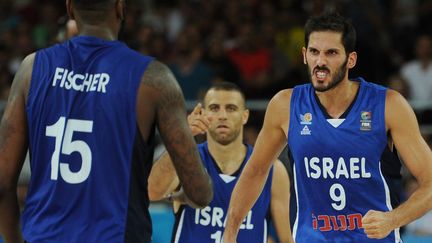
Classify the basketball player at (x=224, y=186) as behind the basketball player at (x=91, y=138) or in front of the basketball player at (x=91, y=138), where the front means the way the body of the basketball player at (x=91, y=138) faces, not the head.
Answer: in front

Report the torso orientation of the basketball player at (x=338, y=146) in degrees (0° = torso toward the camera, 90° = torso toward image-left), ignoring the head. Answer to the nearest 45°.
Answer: approximately 0°

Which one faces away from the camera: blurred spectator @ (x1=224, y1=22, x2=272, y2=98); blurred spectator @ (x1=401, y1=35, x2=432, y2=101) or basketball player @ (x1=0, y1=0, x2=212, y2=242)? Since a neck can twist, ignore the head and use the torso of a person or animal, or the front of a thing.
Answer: the basketball player

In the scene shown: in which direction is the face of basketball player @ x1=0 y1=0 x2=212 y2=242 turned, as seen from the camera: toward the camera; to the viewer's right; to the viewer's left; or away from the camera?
away from the camera

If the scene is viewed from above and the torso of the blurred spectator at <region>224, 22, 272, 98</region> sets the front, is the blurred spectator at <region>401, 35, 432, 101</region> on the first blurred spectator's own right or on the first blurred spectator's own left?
on the first blurred spectator's own left

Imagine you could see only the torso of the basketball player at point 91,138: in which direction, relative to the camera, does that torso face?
away from the camera

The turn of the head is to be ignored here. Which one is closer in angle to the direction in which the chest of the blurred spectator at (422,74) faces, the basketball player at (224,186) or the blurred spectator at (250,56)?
the basketball player

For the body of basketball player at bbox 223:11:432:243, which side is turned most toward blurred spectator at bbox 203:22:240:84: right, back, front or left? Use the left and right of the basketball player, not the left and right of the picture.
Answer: back

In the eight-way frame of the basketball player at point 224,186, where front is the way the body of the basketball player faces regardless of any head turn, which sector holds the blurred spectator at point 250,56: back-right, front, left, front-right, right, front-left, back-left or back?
back

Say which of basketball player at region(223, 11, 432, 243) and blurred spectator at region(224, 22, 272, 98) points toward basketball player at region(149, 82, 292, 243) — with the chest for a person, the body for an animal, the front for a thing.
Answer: the blurred spectator

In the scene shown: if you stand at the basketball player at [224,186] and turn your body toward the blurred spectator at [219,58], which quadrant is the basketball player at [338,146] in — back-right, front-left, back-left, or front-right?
back-right

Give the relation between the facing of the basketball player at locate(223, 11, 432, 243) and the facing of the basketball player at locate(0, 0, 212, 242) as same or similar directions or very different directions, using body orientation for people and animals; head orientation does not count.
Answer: very different directions
